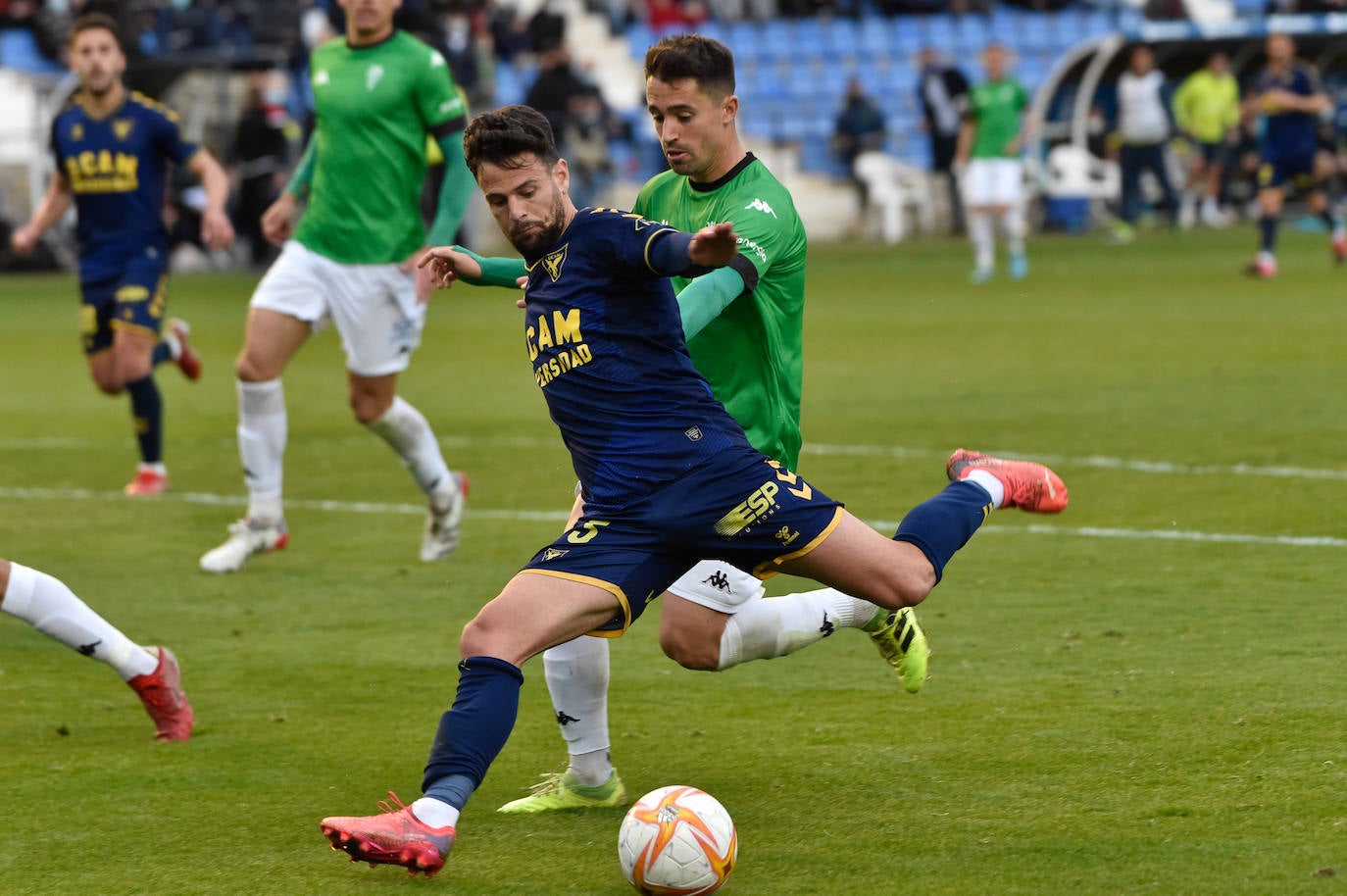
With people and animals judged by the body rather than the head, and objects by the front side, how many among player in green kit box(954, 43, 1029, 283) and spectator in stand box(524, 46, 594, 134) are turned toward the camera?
2

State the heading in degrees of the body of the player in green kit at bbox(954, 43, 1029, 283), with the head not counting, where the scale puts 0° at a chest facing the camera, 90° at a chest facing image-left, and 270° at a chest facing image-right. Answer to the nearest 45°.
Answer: approximately 0°

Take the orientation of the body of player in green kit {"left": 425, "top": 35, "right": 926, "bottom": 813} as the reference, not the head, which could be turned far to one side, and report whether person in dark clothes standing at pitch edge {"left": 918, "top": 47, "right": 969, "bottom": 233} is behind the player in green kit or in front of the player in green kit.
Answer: behind

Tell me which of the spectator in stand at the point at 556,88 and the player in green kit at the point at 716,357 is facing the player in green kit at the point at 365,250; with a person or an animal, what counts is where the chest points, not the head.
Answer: the spectator in stand

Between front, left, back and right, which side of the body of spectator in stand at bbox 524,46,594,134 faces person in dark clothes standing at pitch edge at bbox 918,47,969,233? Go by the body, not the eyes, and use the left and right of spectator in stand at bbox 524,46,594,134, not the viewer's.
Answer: left

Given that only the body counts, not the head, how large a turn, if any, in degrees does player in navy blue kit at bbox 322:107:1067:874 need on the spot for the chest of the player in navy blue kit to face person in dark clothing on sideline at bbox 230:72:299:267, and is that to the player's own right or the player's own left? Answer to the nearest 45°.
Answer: approximately 135° to the player's own right

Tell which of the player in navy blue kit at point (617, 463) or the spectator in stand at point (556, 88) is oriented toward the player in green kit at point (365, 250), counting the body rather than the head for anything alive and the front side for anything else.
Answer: the spectator in stand

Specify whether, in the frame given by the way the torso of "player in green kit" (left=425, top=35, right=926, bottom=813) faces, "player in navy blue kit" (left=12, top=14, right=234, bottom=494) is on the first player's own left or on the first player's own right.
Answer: on the first player's own right

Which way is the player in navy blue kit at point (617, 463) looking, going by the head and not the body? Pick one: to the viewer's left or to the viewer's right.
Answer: to the viewer's left
